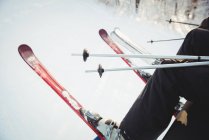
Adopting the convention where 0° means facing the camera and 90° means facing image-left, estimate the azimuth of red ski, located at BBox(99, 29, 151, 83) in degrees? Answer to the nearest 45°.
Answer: approximately 135°

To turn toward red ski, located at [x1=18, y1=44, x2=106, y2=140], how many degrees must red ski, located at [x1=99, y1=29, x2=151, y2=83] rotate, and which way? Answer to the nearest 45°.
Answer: approximately 90° to its left
